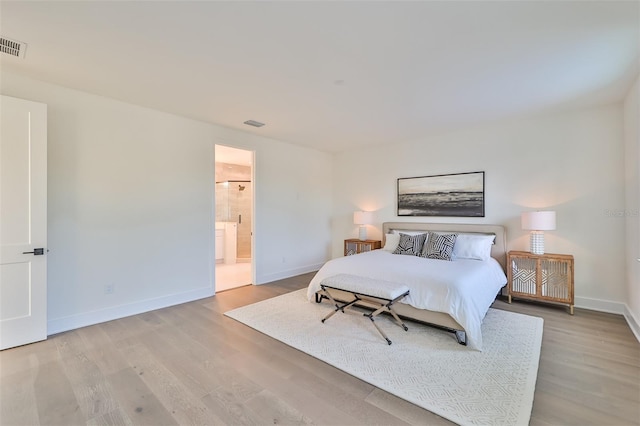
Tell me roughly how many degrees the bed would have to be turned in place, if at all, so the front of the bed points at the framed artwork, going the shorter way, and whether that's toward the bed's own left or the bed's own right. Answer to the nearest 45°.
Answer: approximately 135° to the bed's own right

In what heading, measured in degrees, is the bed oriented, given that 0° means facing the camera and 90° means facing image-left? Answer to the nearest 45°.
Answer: approximately 45°

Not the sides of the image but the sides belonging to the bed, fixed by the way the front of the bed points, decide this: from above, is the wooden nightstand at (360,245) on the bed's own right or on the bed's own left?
on the bed's own right

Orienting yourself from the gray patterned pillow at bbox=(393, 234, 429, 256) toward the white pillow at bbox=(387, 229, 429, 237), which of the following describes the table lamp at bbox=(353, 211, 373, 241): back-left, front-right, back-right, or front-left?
front-left
